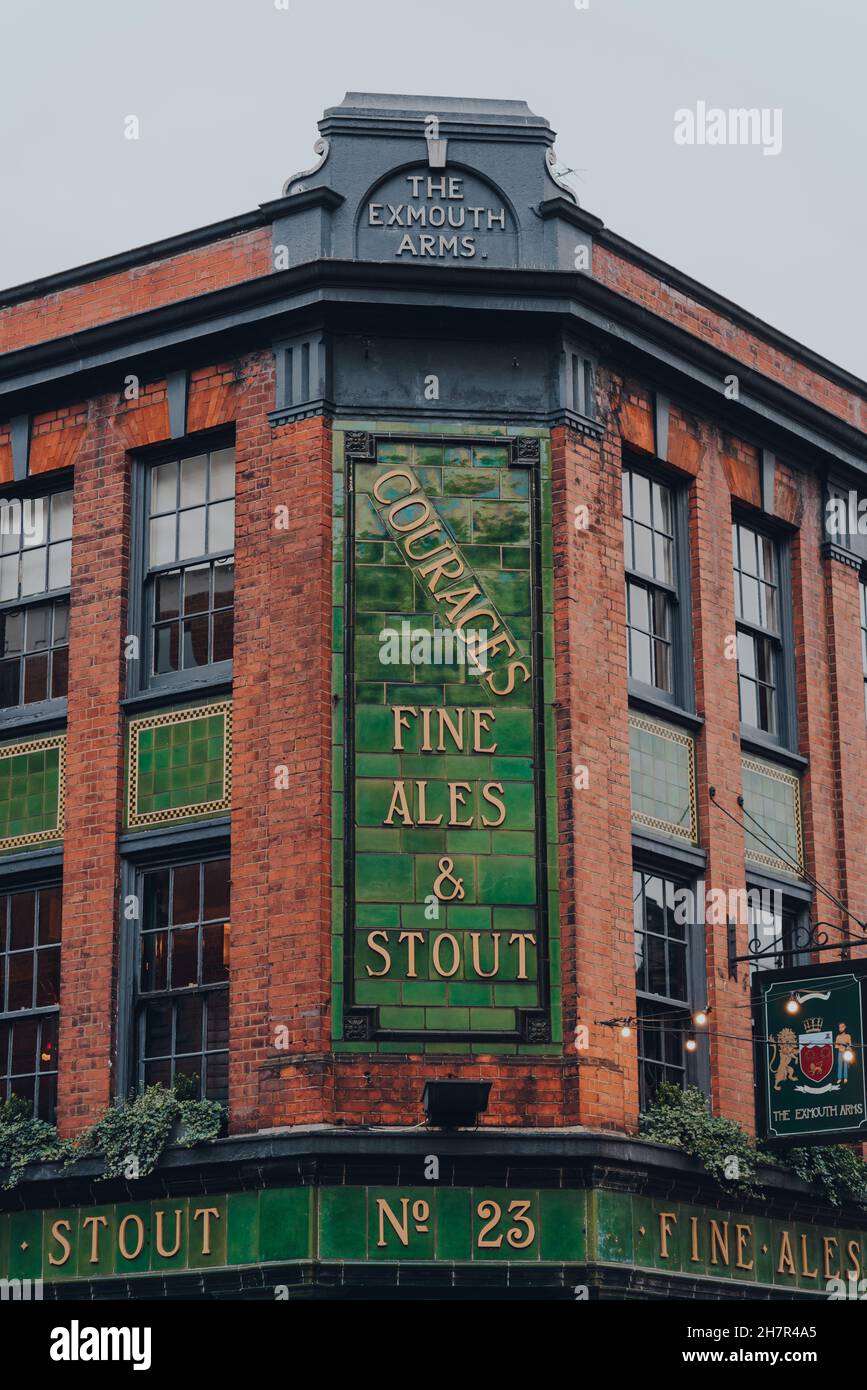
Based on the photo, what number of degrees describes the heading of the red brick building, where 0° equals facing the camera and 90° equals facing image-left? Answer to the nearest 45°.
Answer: approximately 0°
